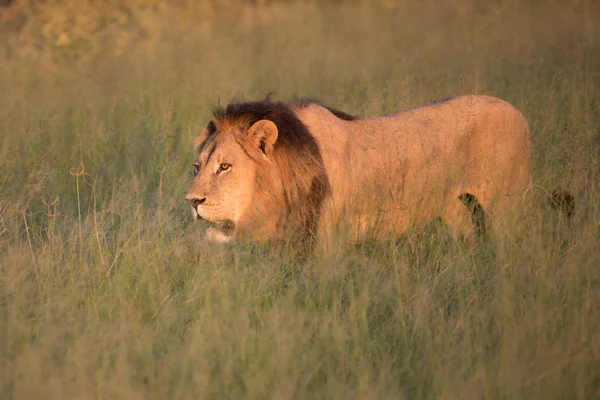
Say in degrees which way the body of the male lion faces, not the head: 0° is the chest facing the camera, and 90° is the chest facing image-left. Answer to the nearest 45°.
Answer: approximately 90°
